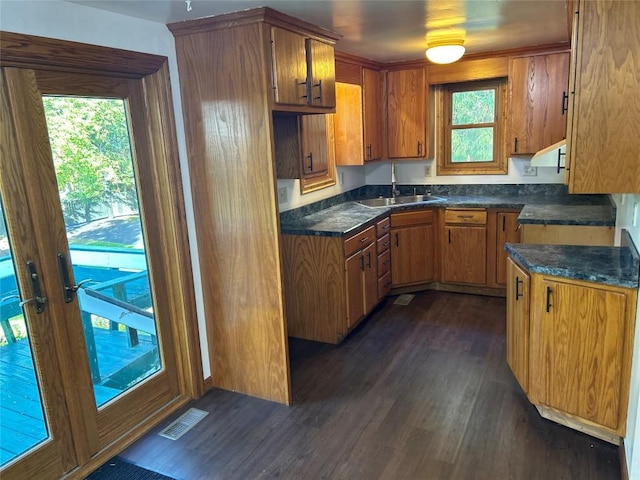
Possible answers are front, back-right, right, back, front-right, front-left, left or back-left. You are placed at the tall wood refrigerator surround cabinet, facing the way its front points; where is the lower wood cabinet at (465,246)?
left

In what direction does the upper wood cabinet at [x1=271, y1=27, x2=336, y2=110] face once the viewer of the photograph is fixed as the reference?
facing the viewer and to the right of the viewer

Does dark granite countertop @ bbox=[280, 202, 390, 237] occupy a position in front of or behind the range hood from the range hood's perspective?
in front

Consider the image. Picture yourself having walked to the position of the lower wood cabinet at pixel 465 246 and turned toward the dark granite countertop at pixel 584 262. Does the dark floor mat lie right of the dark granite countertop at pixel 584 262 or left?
right

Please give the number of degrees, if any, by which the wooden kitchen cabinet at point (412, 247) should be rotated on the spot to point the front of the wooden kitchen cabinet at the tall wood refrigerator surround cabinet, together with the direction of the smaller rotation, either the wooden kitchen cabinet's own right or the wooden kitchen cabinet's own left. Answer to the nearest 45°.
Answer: approximately 90° to the wooden kitchen cabinet's own right

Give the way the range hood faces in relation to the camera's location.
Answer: facing to the left of the viewer

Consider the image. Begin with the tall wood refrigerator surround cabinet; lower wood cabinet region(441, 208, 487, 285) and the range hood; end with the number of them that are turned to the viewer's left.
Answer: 1

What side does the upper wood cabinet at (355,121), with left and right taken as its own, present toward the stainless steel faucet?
left

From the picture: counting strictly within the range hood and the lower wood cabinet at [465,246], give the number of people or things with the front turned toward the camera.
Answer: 1

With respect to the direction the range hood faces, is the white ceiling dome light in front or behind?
in front

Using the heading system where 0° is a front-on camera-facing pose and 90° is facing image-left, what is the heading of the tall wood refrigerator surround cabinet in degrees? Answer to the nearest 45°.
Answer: approximately 315°
